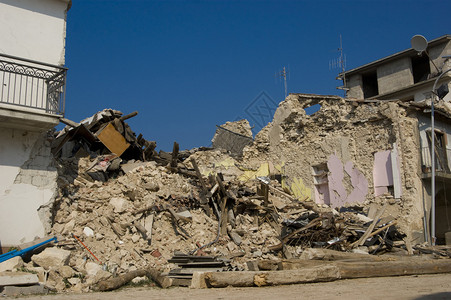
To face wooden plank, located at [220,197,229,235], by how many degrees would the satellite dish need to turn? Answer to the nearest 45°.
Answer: approximately 45° to its right

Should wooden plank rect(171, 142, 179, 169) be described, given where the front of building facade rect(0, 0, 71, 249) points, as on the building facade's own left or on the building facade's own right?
on the building facade's own left

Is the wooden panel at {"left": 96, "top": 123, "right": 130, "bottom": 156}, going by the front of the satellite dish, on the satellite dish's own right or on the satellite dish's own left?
on the satellite dish's own right

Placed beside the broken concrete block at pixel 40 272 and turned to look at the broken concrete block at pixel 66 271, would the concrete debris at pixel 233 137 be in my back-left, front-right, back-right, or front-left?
front-left

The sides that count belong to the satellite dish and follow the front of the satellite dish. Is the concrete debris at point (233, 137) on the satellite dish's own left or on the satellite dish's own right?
on the satellite dish's own right

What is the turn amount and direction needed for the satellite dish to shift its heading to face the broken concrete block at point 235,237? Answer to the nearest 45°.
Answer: approximately 45° to its right

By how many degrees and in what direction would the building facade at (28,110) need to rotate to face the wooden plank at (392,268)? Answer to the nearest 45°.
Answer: approximately 90° to its left

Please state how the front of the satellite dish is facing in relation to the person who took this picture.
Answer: facing the viewer

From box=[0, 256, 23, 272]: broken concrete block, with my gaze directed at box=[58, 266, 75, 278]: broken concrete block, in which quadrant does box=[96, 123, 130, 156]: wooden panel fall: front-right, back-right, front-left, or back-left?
front-left

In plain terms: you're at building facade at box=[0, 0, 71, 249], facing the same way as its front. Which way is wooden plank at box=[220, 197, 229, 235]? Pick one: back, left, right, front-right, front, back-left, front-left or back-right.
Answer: front-left

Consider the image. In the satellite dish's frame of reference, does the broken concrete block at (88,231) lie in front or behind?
in front

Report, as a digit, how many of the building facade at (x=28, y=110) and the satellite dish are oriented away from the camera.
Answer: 0

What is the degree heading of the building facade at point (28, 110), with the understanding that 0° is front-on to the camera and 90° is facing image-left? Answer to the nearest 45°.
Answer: approximately 315°
